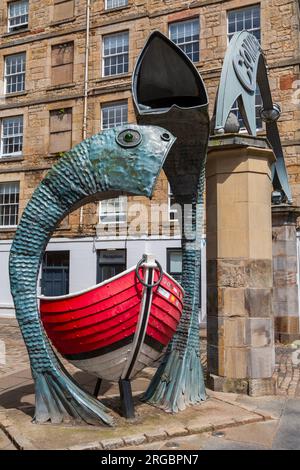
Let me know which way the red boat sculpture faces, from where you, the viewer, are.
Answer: facing the viewer and to the right of the viewer

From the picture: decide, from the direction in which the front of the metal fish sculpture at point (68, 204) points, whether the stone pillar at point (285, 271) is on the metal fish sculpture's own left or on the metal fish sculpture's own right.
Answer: on the metal fish sculpture's own left

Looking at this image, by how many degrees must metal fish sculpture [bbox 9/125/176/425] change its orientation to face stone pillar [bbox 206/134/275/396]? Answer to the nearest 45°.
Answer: approximately 45° to its left

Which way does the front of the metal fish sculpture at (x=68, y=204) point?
to the viewer's right

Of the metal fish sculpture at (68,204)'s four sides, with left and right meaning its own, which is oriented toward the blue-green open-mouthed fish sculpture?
front
